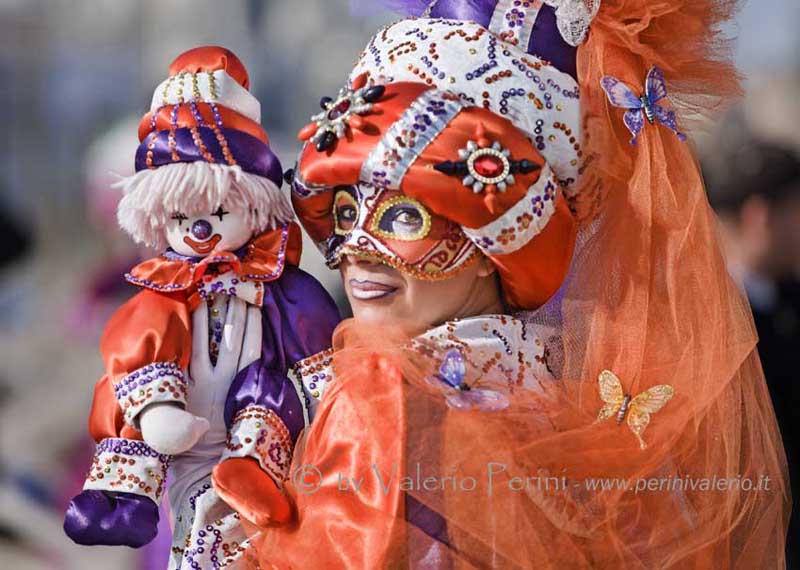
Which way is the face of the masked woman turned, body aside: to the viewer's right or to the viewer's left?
to the viewer's left

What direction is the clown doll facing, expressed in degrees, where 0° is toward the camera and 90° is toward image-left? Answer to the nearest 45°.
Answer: approximately 0°
